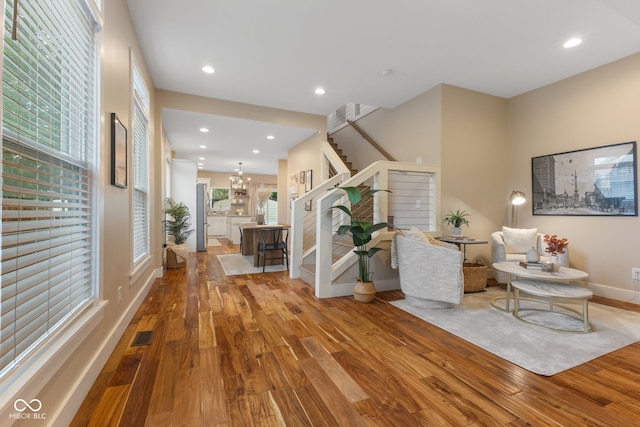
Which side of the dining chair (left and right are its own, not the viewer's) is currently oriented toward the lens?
back

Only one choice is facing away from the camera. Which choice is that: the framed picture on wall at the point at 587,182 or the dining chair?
the dining chair

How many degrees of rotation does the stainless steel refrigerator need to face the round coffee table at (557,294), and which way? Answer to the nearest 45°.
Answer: approximately 45° to its right

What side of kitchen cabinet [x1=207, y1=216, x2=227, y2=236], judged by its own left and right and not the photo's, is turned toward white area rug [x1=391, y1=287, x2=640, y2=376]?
front

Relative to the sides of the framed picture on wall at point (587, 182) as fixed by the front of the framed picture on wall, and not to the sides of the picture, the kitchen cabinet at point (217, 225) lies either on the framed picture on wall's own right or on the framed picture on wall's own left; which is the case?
on the framed picture on wall's own right

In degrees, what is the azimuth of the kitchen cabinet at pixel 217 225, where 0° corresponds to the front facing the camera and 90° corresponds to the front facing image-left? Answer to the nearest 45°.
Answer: approximately 0°

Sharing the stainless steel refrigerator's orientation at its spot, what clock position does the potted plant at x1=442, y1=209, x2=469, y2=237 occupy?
The potted plant is roughly at 2 o'clock from the stainless steel refrigerator.

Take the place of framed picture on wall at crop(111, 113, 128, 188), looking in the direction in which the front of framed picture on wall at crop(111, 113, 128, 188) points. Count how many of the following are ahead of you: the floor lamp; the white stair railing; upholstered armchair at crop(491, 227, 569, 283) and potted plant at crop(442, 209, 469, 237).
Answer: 4

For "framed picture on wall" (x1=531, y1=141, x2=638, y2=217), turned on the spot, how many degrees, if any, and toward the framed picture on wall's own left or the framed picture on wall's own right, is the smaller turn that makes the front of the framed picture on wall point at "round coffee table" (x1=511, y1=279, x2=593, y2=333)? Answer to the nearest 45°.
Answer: approximately 45° to the framed picture on wall's own left

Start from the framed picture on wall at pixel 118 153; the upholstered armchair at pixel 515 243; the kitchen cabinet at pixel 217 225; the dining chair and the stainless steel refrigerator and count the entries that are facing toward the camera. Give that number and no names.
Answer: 2

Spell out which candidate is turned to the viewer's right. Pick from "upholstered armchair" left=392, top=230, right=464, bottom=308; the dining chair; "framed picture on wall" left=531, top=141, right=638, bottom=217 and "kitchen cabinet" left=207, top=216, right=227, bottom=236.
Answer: the upholstered armchair

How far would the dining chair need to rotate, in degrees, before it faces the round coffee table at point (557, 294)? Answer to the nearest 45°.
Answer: approximately 135° to its right

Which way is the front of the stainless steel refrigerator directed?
to the viewer's right

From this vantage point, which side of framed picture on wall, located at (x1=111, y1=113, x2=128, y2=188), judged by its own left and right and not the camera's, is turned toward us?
right
